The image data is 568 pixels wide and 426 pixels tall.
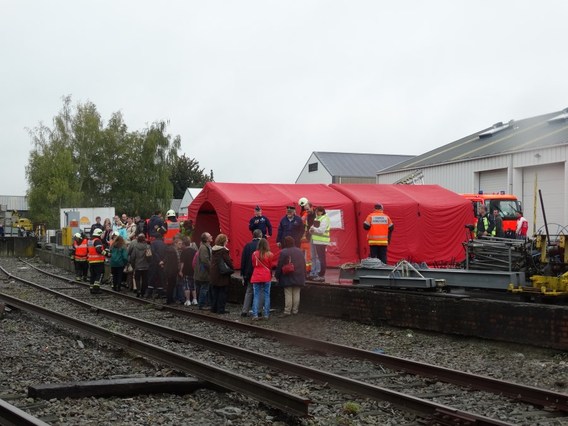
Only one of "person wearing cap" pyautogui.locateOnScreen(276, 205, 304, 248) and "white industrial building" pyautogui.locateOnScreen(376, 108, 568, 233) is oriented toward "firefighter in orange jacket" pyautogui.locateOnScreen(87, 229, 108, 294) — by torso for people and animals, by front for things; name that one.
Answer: the white industrial building

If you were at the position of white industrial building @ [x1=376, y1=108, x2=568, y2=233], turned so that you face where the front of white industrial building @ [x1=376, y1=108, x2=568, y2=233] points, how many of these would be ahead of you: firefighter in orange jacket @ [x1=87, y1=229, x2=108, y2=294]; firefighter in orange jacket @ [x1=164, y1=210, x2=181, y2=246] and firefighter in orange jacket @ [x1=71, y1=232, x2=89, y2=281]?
3

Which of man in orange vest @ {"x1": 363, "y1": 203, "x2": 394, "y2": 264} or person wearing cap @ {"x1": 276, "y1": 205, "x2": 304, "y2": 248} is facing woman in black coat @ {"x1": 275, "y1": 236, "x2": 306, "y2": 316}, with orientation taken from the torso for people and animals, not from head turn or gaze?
the person wearing cap

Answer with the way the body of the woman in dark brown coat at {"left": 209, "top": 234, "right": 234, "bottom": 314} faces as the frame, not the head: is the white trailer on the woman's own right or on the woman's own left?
on the woman's own left

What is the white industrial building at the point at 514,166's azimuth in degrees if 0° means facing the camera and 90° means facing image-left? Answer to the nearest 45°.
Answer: approximately 45°

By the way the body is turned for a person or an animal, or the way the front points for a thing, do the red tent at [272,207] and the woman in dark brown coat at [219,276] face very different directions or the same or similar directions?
very different directions

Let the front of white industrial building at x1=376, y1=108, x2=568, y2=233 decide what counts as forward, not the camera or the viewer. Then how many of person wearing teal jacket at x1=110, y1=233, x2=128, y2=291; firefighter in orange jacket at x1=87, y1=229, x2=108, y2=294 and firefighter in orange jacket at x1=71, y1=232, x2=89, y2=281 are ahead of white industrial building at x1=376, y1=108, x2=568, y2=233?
3

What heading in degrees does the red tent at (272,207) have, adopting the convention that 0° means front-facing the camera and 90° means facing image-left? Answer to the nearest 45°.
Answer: approximately 45°

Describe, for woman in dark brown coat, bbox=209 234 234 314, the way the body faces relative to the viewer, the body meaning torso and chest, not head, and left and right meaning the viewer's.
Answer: facing away from the viewer and to the right of the viewer

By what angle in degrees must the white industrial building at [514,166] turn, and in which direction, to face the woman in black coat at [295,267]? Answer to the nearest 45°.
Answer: approximately 45° to its left
